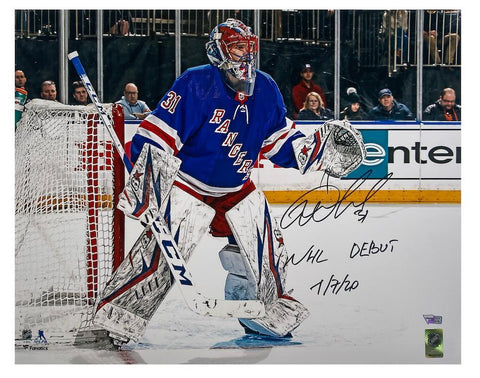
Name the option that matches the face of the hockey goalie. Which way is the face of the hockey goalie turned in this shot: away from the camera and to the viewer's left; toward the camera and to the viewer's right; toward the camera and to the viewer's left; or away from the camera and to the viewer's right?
toward the camera and to the viewer's right

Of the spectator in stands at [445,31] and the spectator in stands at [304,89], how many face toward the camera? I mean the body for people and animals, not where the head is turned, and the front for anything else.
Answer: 2

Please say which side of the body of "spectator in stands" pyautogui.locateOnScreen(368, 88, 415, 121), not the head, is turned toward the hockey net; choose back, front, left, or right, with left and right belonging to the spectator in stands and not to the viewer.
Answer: front

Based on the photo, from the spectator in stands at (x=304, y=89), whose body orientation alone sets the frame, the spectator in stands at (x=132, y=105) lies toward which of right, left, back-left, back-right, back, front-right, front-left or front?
right

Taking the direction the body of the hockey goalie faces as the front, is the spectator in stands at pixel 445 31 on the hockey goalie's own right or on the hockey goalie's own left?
on the hockey goalie's own left

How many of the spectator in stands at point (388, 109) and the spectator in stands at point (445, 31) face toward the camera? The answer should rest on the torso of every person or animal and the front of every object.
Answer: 2

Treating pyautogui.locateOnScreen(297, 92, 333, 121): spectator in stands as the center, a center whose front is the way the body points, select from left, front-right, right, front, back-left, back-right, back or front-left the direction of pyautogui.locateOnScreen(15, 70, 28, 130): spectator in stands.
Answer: right
